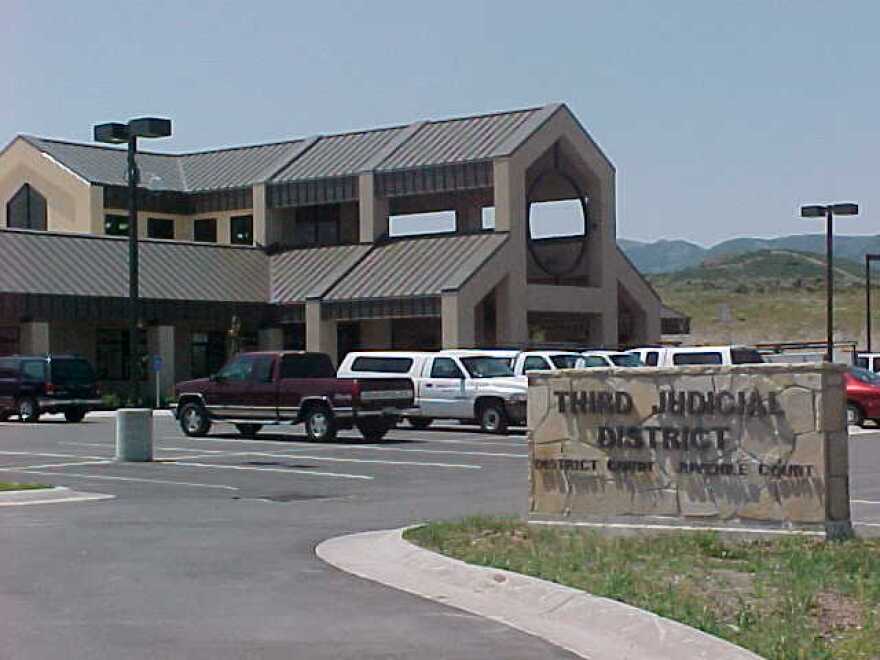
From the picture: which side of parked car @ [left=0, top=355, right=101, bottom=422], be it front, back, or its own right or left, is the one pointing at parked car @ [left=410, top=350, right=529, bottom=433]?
back

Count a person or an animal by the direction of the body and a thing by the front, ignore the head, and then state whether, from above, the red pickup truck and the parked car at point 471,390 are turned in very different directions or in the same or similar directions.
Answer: very different directions

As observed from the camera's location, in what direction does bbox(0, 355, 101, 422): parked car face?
facing away from the viewer and to the left of the viewer

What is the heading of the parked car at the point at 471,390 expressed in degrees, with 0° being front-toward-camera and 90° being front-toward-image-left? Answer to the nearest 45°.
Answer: approximately 315°

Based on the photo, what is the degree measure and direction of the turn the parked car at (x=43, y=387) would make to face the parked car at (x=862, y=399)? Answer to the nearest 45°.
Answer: approximately 180°

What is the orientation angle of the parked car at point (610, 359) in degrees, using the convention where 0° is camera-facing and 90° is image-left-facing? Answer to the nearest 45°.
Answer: approximately 315°

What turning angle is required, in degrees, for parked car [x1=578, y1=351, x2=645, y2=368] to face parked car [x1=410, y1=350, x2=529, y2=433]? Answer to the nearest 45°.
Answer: approximately 90° to its right

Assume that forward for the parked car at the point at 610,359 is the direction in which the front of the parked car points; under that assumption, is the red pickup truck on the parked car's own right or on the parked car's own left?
on the parked car's own right

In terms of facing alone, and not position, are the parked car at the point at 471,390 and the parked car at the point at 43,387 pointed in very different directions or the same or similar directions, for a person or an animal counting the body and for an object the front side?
very different directions

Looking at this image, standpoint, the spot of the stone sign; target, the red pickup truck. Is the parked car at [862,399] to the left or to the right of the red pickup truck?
right
